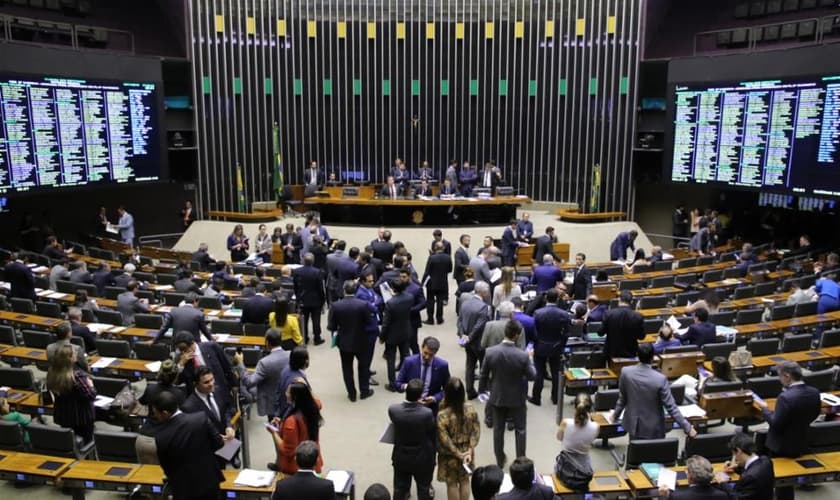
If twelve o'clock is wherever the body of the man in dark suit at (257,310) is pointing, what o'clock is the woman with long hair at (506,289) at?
The woman with long hair is roughly at 2 o'clock from the man in dark suit.

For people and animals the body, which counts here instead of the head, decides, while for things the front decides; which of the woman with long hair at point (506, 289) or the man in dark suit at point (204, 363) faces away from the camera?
the woman with long hair

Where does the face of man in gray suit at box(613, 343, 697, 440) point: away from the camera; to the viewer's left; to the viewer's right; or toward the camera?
away from the camera

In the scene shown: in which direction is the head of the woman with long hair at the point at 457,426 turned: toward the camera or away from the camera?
away from the camera

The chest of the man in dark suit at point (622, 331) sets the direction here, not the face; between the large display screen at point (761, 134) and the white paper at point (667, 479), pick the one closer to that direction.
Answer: the large display screen

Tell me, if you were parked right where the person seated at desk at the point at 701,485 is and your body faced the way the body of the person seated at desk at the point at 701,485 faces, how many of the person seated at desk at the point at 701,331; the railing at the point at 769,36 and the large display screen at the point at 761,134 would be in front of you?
3

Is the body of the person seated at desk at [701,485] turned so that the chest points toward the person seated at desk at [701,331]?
yes

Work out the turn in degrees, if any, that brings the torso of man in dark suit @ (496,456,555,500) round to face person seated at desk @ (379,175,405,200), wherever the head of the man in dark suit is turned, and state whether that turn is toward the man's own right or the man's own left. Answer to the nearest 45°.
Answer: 0° — they already face them

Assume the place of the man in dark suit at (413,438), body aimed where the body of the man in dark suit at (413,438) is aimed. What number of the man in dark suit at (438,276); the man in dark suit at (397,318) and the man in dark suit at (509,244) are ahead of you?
3
